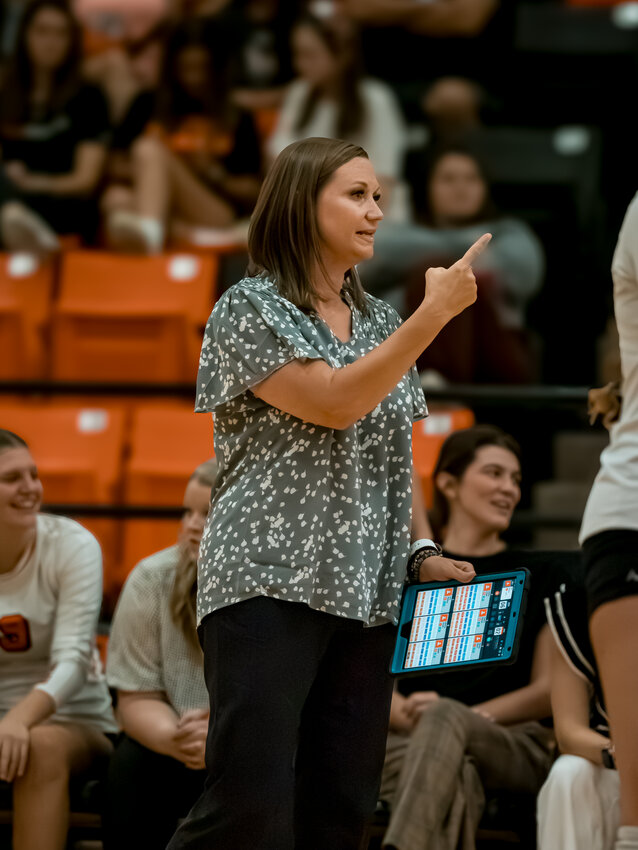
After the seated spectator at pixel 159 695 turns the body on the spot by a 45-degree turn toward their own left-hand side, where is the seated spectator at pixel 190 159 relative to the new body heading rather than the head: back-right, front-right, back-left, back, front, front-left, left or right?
left

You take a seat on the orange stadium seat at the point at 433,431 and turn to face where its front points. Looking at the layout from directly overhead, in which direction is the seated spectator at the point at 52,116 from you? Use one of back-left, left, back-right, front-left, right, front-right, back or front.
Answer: back-right

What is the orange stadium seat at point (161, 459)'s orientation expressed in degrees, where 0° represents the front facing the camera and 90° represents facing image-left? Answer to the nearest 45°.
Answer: approximately 0°

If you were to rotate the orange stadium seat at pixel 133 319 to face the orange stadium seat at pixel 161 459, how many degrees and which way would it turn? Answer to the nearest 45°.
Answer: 0° — it already faces it

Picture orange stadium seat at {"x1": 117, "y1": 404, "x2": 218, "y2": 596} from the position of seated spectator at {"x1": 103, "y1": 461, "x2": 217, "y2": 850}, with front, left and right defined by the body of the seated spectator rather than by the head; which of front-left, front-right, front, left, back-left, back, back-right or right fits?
back-left

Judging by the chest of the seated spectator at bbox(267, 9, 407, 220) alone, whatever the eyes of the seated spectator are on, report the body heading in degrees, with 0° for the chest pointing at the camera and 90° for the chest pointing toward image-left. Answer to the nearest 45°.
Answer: approximately 45°
